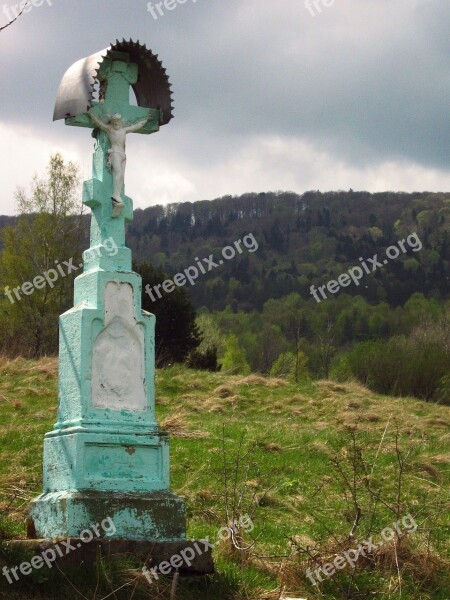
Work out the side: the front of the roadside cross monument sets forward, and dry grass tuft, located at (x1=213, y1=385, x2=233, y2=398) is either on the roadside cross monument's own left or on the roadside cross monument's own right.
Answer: on the roadside cross monument's own left

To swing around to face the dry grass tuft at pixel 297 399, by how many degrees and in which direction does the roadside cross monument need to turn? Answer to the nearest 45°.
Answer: approximately 135° to its left

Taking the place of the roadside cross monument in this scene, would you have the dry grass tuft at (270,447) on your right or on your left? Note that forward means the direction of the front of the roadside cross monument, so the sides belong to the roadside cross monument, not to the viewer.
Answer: on your left

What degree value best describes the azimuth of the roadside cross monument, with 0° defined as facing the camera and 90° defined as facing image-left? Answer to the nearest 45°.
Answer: approximately 315°

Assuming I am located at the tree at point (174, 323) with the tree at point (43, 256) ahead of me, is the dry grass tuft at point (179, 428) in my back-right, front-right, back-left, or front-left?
back-left

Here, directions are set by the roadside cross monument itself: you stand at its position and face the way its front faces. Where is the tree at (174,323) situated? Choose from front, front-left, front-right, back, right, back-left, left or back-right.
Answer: back-left

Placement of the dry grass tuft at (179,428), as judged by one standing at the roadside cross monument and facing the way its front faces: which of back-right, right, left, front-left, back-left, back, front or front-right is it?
back-left

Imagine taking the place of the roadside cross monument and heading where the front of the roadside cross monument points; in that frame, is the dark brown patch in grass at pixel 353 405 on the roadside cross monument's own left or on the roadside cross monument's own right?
on the roadside cross monument's own left
